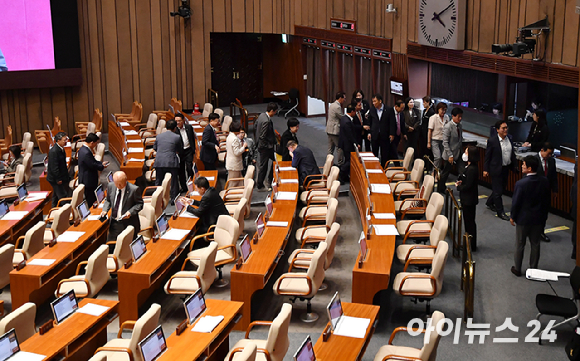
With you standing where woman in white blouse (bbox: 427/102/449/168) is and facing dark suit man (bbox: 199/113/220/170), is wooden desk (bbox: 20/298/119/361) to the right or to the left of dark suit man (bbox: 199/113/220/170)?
left

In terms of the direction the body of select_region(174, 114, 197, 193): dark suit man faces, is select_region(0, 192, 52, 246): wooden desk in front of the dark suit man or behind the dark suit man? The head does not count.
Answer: in front

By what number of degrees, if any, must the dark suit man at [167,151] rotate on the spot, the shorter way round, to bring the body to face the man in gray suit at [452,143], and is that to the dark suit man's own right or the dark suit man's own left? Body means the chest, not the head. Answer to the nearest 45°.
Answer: approximately 90° to the dark suit man's own right

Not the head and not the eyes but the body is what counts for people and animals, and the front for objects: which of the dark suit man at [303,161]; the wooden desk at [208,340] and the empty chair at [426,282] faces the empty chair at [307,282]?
the empty chair at [426,282]

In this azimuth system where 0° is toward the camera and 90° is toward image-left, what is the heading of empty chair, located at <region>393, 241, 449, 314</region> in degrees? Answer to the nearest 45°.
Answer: approximately 90°

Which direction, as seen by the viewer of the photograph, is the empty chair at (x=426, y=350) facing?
facing to the left of the viewer

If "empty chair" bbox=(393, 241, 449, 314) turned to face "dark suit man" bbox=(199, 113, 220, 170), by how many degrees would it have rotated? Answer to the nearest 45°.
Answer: approximately 45° to its right

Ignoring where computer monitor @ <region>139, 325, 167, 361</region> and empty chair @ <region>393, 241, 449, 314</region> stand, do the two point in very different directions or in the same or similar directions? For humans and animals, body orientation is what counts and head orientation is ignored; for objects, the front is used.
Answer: very different directions

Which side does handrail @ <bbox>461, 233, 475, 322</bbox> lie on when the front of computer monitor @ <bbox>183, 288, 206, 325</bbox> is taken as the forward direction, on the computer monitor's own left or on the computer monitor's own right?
on the computer monitor's own left

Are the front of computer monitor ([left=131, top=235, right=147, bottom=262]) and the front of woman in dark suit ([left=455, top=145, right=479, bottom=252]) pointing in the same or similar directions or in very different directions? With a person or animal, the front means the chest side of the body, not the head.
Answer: very different directions
